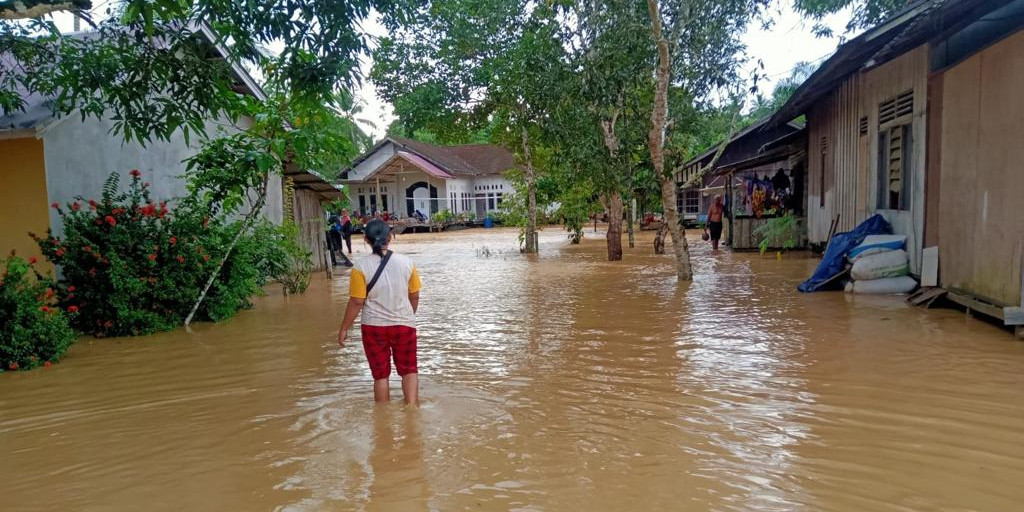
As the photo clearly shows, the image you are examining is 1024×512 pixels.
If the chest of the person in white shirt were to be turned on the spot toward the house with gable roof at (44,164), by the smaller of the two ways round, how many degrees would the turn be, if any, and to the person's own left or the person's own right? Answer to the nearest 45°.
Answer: approximately 45° to the person's own left

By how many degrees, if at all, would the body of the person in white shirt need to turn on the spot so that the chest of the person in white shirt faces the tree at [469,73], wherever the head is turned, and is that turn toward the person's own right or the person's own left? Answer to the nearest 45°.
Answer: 0° — they already face it

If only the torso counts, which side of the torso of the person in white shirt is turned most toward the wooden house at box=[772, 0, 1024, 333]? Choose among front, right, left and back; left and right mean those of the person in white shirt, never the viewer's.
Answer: right

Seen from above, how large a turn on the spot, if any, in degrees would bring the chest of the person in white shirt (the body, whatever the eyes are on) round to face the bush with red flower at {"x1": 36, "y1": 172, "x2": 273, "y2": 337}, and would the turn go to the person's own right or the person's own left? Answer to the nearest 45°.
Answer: approximately 45° to the person's own left

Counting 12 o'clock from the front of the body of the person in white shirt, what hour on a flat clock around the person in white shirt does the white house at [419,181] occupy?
The white house is roughly at 12 o'clock from the person in white shirt.

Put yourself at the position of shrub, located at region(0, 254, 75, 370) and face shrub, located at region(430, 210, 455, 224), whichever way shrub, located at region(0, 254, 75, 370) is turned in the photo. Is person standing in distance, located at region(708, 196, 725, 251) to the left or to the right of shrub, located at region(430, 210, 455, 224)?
right

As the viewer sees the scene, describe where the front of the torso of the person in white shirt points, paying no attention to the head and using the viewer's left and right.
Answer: facing away from the viewer

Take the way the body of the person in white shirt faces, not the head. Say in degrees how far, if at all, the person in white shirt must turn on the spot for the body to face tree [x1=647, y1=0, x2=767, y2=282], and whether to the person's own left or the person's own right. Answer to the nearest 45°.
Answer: approximately 45° to the person's own right

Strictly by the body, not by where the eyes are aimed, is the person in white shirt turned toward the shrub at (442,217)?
yes

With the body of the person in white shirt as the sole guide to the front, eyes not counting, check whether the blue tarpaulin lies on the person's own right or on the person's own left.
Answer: on the person's own right

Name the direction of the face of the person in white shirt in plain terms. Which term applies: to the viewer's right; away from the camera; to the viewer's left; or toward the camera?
away from the camera

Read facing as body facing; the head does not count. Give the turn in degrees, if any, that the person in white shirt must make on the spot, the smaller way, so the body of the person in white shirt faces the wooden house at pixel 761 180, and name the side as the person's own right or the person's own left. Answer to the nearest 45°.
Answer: approximately 45° to the person's own right
